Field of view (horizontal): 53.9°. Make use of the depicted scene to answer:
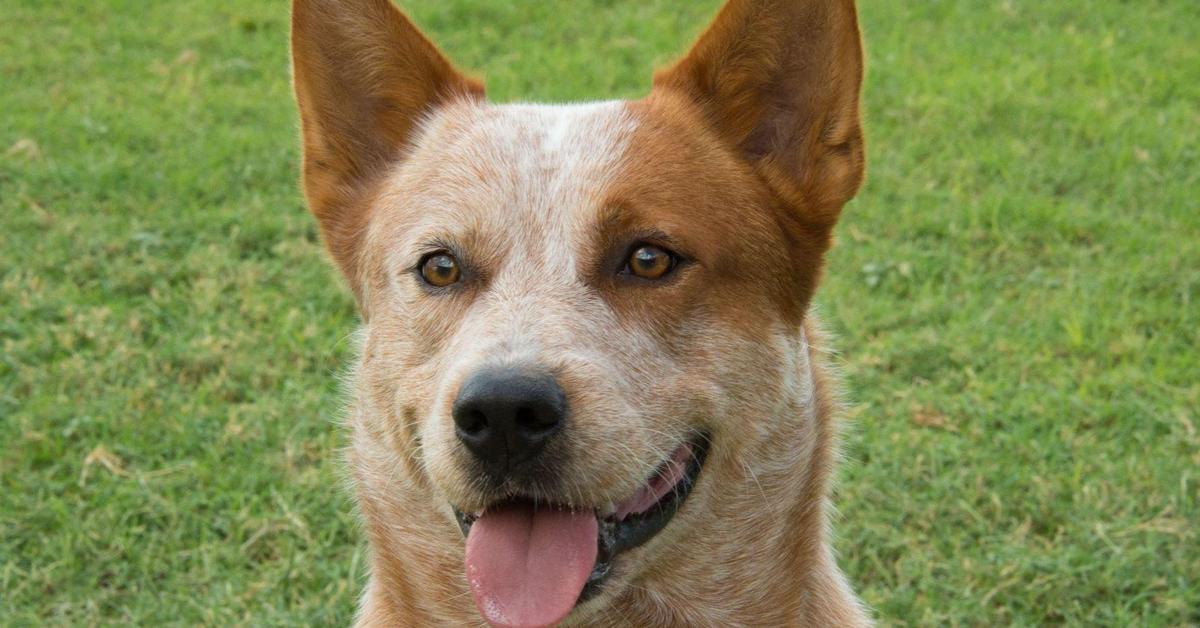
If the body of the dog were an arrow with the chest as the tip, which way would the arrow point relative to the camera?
toward the camera
